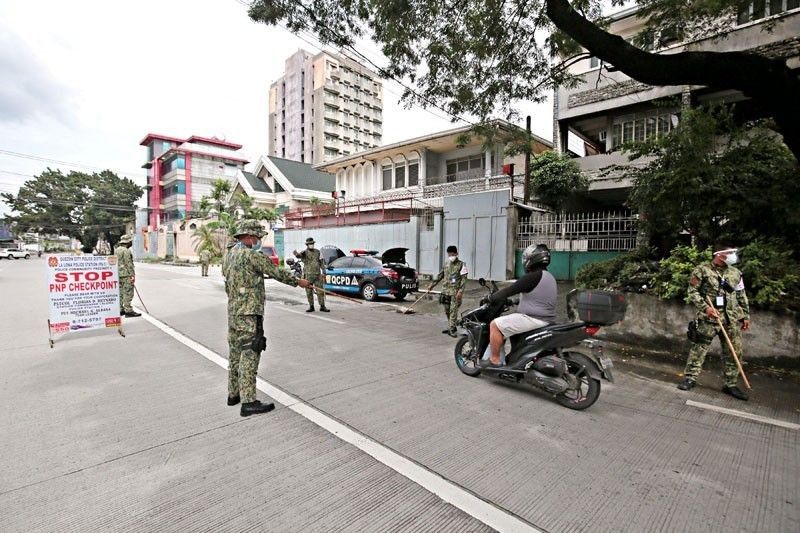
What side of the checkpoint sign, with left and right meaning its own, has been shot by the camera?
front

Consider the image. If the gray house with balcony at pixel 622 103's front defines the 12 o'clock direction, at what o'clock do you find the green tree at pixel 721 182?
The green tree is roughly at 10 o'clock from the gray house with balcony.

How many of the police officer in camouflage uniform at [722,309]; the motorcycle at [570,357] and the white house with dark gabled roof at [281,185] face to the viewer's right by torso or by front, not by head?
0

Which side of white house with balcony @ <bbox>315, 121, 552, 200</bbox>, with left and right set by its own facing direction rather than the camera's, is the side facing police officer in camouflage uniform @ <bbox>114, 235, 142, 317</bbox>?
front

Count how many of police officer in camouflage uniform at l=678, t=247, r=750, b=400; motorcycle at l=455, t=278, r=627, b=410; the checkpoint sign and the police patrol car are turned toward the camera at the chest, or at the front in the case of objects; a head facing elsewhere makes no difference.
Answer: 2

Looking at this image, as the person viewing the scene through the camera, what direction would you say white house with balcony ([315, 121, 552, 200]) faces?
facing the viewer and to the left of the viewer

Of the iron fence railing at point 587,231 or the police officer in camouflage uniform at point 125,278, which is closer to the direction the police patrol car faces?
the police officer in camouflage uniform

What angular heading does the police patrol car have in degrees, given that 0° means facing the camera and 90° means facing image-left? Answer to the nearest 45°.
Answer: approximately 135°

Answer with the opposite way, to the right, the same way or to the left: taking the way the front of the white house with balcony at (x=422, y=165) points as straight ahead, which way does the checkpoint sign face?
to the left

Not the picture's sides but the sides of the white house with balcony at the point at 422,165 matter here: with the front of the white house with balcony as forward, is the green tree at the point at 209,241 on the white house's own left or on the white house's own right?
on the white house's own right

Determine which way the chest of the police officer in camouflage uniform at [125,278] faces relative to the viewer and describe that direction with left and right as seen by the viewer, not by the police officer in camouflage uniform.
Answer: facing to the right of the viewer

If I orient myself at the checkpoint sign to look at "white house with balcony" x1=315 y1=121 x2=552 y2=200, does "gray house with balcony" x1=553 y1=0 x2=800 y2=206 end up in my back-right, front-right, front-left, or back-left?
front-right

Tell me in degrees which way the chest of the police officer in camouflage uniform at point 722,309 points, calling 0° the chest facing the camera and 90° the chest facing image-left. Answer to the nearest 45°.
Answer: approximately 0°
